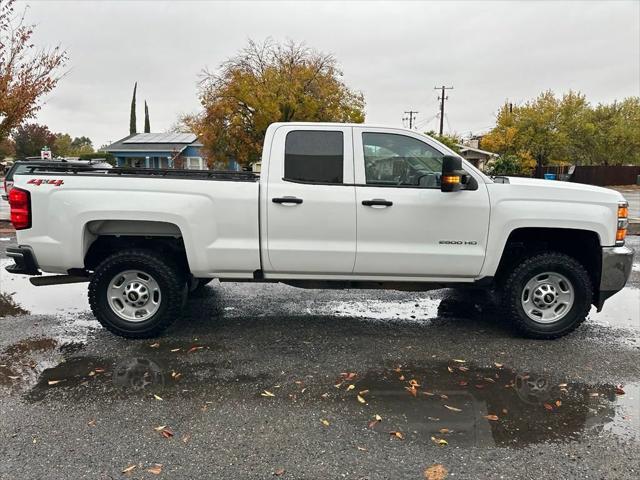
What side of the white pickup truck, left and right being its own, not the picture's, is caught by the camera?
right

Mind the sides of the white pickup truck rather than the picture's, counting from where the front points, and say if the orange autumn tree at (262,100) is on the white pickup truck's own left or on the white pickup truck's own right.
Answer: on the white pickup truck's own left

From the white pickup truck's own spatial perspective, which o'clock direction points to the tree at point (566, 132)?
The tree is roughly at 10 o'clock from the white pickup truck.

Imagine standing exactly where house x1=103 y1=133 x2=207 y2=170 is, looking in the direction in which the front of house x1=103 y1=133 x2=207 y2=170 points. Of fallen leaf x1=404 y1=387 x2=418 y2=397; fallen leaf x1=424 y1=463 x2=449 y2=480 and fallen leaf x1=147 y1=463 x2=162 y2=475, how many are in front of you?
3

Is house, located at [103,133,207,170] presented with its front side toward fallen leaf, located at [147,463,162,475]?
yes

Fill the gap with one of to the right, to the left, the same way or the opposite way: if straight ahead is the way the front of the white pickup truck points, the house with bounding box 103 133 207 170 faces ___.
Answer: to the right

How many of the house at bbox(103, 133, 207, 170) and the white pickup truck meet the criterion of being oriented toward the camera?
1

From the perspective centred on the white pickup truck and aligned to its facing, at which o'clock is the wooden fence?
The wooden fence is roughly at 10 o'clock from the white pickup truck.

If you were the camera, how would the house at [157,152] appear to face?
facing the viewer

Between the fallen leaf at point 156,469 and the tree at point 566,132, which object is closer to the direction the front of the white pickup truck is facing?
the tree

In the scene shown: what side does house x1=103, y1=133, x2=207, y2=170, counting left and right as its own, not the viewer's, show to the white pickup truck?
front
